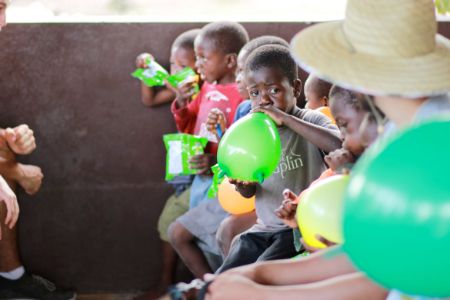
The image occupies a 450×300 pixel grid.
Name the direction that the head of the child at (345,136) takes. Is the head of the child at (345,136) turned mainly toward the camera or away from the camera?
toward the camera

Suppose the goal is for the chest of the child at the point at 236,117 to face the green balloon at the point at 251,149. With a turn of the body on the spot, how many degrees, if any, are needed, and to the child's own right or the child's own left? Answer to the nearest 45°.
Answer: approximately 90° to the child's own left

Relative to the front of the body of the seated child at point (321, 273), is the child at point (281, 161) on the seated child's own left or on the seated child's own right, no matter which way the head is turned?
on the seated child's own right

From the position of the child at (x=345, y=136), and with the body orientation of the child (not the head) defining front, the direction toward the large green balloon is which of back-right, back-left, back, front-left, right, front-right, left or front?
left

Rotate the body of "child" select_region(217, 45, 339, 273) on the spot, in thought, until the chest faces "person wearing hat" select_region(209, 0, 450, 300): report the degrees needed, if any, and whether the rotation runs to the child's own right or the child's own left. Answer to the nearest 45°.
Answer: approximately 45° to the child's own left

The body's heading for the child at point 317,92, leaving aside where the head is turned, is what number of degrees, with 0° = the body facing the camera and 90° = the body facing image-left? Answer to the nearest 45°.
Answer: approximately 90°

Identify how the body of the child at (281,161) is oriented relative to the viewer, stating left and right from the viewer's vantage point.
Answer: facing the viewer and to the left of the viewer

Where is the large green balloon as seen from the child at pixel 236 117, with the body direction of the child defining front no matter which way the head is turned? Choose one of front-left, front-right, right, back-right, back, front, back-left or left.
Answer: left

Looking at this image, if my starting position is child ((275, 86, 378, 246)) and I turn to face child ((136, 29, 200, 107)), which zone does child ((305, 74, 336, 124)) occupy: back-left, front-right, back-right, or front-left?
front-right

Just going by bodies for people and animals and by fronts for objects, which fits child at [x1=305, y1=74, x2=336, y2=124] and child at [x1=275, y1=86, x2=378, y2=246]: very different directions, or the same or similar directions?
same or similar directions
